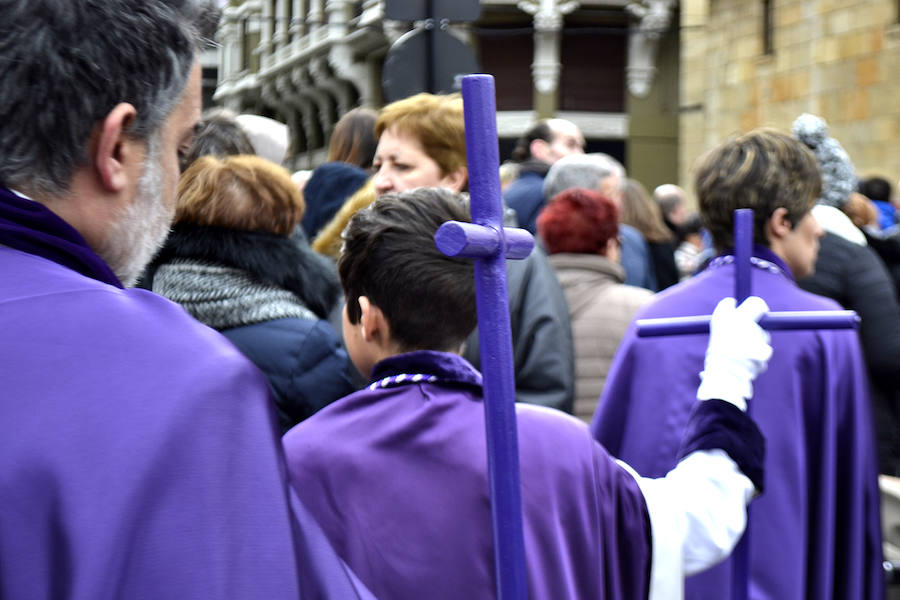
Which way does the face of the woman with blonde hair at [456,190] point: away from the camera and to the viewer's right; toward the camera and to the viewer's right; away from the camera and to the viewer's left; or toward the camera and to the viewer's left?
toward the camera and to the viewer's left

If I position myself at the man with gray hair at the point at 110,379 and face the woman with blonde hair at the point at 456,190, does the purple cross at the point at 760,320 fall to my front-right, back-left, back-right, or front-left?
front-right

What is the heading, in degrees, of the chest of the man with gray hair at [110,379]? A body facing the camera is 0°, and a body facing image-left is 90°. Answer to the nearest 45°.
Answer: approximately 225°

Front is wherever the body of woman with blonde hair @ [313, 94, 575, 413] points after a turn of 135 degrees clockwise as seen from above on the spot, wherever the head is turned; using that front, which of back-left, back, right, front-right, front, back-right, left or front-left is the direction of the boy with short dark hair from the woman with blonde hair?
back

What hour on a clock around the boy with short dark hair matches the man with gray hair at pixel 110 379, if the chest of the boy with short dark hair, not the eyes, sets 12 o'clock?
The man with gray hair is roughly at 8 o'clock from the boy with short dark hair.

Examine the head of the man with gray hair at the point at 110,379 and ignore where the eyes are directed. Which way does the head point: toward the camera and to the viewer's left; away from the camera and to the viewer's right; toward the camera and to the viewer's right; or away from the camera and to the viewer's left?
away from the camera and to the viewer's right

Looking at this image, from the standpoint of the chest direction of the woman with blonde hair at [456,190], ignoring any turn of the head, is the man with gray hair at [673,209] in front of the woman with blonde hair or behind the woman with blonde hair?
behind

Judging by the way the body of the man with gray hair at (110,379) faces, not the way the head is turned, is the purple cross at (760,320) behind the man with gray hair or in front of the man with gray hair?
in front

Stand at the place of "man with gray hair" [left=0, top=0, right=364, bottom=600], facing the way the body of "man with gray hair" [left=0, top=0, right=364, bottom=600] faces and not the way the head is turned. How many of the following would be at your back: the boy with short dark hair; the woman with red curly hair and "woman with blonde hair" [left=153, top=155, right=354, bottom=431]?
0

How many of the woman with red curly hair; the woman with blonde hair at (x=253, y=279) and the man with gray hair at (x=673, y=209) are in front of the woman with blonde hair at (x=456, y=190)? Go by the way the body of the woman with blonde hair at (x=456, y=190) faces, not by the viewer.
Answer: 1

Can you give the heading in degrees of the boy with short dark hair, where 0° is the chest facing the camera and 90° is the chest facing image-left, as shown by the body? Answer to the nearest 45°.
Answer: approximately 135°

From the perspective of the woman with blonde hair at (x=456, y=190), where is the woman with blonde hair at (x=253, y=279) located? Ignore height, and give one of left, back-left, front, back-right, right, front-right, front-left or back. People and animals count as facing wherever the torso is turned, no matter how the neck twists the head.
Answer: front

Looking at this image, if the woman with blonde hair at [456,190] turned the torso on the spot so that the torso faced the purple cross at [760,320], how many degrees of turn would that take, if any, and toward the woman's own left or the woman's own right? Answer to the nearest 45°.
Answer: approximately 90° to the woman's own left

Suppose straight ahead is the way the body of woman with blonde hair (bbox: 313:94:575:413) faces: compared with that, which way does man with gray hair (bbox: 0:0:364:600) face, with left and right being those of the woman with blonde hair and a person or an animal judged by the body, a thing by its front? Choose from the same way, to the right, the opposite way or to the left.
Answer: the opposite way

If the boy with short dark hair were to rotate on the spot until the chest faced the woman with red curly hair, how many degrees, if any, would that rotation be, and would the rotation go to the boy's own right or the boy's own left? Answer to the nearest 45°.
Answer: approximately 45° to the boy's own right

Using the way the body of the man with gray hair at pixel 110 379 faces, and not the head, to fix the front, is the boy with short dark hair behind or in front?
in front
